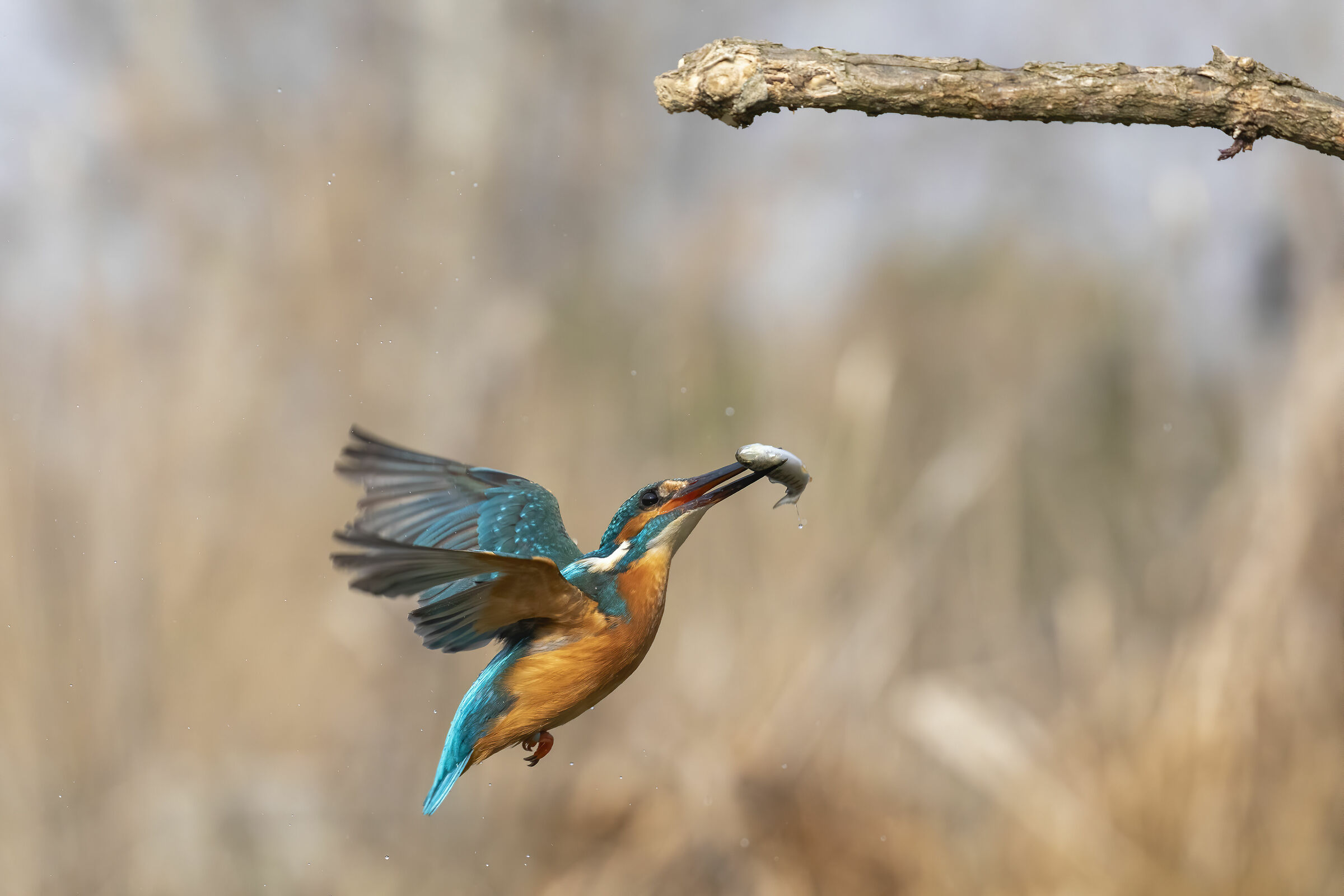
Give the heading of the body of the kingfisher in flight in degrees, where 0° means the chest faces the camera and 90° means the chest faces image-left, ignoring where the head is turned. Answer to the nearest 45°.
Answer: approximately 270°
